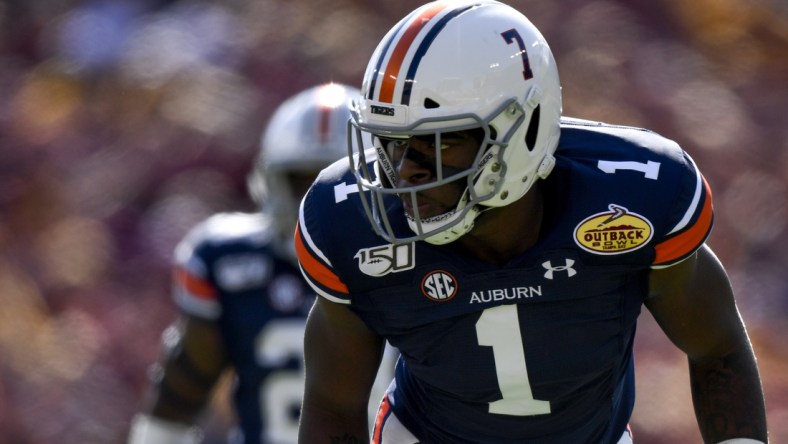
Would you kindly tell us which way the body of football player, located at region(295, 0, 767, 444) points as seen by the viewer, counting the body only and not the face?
toward the camera

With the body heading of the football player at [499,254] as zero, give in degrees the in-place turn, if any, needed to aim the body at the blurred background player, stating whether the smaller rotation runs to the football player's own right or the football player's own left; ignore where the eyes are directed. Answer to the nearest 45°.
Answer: approximately 135° to the football player's own right
